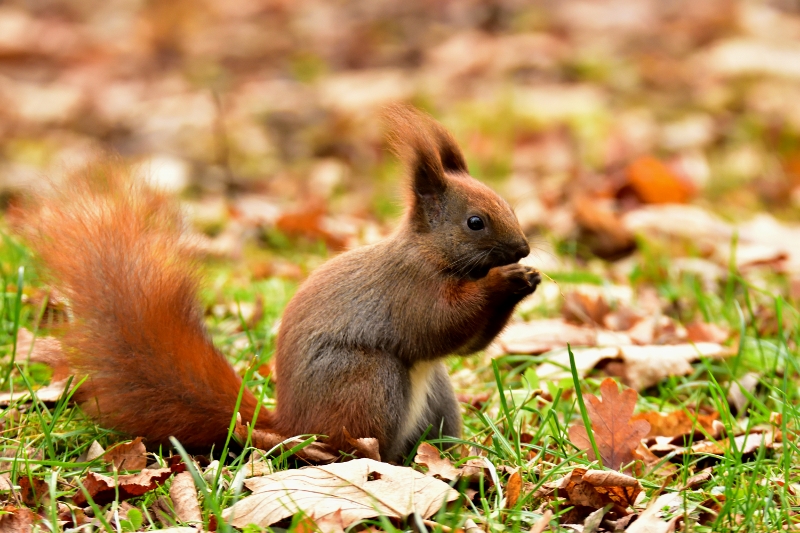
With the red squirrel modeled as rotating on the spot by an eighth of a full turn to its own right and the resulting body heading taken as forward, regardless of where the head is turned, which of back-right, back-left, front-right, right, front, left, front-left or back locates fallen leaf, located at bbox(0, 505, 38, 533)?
right

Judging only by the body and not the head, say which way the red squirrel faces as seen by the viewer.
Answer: to the viewer's right

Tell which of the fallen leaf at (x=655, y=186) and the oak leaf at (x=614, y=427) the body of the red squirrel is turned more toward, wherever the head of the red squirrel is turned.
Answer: the oak leaf

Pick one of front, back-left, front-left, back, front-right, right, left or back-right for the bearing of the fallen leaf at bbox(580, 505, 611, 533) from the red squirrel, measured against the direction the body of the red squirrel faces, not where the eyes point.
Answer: front-right

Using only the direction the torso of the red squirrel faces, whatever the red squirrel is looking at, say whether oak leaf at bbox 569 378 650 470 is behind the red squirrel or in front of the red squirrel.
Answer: in front

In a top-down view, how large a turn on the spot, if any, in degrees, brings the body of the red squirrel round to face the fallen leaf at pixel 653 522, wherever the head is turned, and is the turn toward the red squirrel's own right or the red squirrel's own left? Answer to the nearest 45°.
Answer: approximately 45° to the red squirrel's own right

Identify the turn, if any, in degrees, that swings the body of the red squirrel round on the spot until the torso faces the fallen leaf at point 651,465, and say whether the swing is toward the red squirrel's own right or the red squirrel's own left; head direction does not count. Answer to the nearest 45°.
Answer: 0° — it already faces it

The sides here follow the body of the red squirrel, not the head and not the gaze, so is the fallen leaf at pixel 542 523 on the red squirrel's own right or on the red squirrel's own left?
on the red squirrel's own right

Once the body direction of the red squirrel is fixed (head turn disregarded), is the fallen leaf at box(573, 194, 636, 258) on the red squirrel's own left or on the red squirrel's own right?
on the red squirrel's own left
